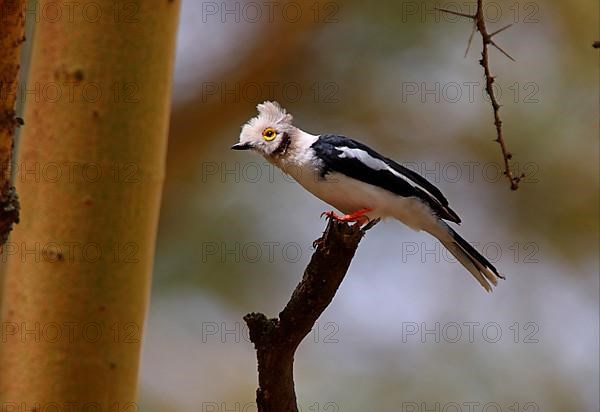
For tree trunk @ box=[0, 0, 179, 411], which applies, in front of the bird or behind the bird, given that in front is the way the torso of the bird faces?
in front

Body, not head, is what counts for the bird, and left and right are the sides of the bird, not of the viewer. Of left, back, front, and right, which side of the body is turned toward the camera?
left

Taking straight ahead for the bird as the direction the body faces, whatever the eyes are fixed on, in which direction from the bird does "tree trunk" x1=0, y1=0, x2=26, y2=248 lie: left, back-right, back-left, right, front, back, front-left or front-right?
front-left
